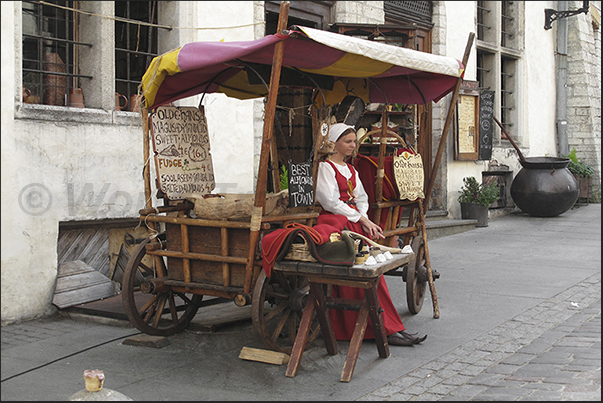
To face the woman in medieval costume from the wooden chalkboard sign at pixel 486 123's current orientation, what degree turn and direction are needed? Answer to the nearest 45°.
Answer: approximately 45° to its right

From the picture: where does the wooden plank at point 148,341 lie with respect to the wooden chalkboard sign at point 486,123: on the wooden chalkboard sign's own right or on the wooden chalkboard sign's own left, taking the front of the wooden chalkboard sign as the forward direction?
on the wooden chalkboard sign's own right

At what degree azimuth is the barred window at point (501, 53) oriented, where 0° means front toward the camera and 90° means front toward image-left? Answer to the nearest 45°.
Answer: approximately 315°

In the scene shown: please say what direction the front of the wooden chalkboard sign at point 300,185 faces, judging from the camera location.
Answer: facing the viewer

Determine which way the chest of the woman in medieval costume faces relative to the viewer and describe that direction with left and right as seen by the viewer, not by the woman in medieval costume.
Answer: facing the viewer and to the right of the viewer

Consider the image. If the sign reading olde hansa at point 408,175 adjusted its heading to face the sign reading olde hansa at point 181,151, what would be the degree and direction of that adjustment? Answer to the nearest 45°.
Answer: approximately 45° to its right

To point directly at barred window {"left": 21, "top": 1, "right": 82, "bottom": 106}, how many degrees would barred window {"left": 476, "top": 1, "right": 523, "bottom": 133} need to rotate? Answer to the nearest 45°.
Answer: approximately 90° to its right

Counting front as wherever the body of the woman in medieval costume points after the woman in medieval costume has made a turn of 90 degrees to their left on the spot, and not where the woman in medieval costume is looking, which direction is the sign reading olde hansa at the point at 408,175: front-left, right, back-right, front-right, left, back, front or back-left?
front

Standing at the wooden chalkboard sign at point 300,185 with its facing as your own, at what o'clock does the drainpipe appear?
The drainpipe is roughly at 7 o'clock from the wooden chalkboard sign.

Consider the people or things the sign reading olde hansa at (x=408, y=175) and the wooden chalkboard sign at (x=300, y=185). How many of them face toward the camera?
2

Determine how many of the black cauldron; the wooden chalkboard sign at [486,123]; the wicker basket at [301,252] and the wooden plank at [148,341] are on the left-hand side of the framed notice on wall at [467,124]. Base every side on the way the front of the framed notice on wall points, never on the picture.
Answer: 2

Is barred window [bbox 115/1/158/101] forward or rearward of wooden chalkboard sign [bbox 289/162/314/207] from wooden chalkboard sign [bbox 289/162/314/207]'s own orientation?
rearward
